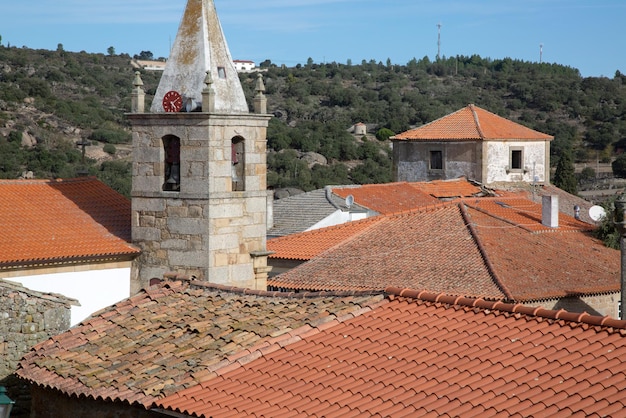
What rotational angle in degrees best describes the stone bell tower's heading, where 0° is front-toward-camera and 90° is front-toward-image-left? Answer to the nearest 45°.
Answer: approximately 45°

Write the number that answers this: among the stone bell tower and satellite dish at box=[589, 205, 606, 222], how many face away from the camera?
0

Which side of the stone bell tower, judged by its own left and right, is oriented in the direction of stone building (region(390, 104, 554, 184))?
back

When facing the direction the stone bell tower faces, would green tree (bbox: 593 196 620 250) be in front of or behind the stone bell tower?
behind

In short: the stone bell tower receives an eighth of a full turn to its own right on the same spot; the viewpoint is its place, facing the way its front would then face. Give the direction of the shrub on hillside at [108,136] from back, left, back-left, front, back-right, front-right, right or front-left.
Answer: right

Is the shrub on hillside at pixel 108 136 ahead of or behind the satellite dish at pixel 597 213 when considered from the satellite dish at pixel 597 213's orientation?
behind

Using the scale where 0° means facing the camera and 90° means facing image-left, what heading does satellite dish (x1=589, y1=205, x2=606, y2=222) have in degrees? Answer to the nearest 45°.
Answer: approximately 315°

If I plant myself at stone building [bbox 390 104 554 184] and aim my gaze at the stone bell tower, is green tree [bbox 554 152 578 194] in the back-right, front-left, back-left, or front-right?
back-left

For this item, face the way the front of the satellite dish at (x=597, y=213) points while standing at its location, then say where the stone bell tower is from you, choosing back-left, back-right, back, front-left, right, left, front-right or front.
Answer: right
